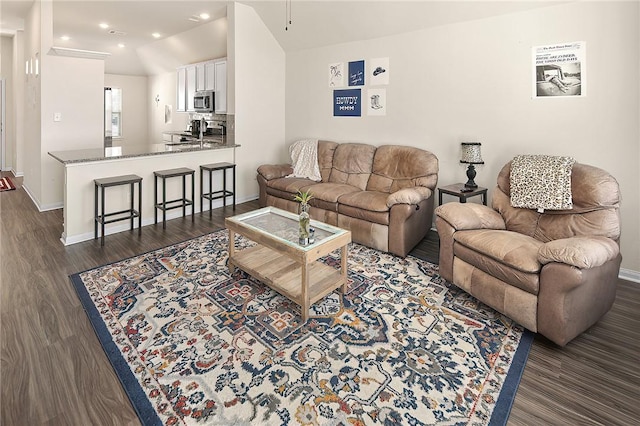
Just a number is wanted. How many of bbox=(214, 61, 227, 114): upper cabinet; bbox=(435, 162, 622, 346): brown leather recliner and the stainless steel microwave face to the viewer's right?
0

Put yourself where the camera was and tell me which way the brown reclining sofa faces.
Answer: facing the viewer and to the left of the viewer

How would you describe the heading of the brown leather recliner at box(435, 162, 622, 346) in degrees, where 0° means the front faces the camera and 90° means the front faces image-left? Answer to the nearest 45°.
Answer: approximately 45°

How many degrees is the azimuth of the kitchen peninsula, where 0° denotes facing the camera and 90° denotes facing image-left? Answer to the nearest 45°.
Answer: approximately 315°

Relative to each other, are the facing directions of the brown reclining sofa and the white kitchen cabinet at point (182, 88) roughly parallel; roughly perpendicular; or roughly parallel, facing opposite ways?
roughly parallel

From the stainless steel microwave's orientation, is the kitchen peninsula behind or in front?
in front

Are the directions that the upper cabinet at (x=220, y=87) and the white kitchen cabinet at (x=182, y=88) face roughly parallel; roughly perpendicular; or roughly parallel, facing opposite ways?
roughly parallel

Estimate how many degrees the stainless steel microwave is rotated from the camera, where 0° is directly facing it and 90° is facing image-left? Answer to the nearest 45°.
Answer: approximately 45°

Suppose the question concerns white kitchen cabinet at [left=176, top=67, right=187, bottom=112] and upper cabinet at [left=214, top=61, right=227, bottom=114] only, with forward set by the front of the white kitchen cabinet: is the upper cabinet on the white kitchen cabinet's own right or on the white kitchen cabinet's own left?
on the white kitchen cabinet's own left

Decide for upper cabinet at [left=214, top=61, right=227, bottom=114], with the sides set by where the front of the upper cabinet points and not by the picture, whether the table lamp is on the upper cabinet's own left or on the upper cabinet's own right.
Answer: on the upper cabinet's own left

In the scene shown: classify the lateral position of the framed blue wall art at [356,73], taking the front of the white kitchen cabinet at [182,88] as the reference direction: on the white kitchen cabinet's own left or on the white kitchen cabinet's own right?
on the white kitchen cabinet's own left
